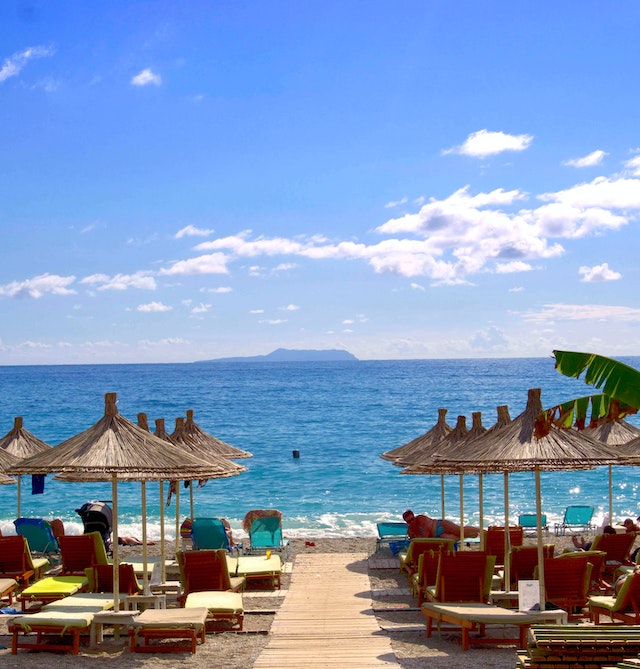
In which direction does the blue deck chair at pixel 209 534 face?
away from the camera

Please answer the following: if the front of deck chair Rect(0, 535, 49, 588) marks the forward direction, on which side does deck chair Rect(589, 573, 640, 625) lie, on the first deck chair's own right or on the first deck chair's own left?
on the first deck chair's own right

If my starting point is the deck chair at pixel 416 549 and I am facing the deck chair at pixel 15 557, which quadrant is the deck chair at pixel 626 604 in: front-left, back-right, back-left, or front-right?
back-left

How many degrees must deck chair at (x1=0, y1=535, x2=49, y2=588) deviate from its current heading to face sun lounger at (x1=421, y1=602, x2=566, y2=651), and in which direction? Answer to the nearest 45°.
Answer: approximately 90° to its right

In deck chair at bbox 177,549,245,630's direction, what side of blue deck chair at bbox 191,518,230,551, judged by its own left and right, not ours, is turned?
back

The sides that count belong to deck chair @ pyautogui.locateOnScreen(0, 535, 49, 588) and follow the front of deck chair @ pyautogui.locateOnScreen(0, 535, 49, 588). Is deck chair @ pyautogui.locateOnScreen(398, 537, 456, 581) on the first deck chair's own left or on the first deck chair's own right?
on the first deck chair's own right

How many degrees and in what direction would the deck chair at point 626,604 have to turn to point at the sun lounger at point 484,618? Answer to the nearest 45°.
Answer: approximately 90° to its left

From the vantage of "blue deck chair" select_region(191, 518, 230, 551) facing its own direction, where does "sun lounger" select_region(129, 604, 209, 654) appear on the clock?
The sun lounger is roughly at 6 o'clock from the blue deck chair.

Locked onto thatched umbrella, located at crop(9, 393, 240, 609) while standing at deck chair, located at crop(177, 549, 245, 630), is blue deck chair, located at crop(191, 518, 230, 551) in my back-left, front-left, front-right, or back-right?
back-right

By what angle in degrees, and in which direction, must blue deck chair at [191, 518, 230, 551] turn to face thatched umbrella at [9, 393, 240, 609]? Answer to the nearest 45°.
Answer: approximately 180°

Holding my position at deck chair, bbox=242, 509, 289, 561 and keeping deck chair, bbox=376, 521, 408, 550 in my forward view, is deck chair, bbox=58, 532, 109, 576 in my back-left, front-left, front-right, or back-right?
back-right

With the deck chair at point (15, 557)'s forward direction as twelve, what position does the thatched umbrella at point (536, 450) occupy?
The thatched umbrella is roughly at 3 o'clock from the deck chair.

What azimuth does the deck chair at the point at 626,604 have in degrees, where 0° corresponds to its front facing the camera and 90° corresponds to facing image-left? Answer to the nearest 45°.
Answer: approximately 135°

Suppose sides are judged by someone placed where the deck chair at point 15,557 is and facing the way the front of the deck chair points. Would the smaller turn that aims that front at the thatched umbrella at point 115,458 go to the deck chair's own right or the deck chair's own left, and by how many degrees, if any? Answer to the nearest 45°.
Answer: approximately 135° to the deck chair's own right
